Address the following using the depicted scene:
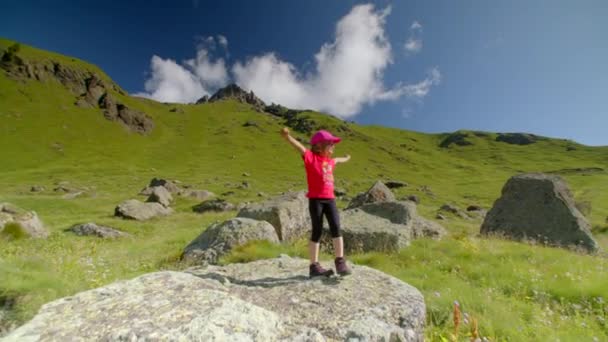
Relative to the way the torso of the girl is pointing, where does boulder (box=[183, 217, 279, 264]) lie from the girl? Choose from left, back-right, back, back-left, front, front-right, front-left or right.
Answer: back

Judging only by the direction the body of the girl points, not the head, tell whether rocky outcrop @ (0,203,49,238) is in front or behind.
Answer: behind

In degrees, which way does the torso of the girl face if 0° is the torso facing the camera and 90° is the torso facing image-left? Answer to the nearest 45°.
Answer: approximately 315°

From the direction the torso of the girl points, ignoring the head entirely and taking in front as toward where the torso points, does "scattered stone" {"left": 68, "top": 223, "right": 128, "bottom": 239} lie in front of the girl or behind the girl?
behind

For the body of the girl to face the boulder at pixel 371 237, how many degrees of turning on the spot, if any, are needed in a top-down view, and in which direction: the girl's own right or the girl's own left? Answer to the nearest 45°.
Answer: approximately 135° to the girl's own left

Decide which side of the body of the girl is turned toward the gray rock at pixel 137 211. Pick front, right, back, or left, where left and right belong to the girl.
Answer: back
